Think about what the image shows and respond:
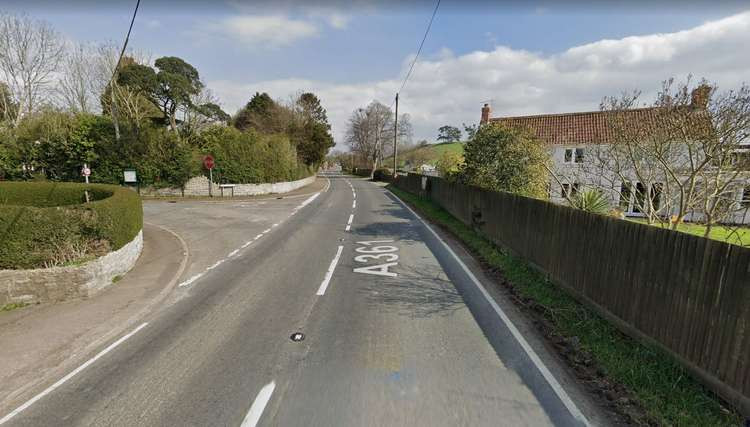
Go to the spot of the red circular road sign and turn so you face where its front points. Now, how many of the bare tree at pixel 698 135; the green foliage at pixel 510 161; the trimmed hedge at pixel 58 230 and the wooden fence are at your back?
0

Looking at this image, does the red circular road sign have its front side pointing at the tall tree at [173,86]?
no

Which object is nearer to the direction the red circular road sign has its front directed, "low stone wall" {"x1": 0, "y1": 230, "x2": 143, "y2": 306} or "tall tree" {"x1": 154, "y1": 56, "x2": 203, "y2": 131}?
the low stone wall

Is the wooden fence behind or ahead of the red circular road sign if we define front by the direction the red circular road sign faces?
ahead

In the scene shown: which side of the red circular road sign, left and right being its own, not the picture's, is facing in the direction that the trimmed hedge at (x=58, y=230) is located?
front

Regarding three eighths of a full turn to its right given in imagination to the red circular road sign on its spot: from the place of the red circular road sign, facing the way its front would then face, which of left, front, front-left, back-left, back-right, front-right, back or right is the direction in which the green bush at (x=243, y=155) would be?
right

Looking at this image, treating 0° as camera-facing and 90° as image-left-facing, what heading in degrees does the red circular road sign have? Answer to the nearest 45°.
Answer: approximately 0°

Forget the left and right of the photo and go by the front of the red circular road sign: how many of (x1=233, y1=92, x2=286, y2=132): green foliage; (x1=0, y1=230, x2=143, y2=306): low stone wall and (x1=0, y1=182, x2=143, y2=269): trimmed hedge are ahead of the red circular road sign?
2

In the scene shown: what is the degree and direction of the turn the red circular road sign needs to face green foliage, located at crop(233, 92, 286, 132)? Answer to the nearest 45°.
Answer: approximately 180°

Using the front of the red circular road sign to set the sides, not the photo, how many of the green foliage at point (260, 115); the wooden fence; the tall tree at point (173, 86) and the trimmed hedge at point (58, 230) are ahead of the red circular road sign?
2

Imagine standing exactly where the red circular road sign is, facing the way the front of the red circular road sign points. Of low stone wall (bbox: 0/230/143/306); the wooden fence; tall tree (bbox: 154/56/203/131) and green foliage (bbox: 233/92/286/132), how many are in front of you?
2

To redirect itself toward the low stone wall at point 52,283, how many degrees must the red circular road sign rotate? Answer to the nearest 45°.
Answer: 0° — it already faces it

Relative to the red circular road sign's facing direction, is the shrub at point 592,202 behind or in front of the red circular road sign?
in front
